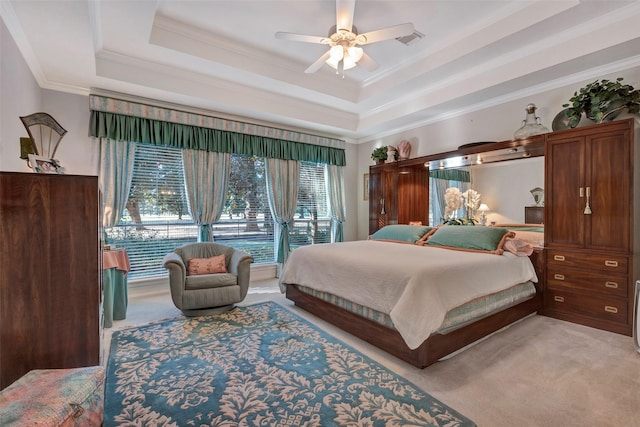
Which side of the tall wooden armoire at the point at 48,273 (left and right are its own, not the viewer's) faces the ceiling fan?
front

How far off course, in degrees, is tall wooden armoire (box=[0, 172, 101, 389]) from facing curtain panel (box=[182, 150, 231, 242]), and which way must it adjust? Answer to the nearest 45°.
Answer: approximately 45° to its left

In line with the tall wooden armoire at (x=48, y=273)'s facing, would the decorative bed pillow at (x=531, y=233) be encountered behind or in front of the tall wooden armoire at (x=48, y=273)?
in front

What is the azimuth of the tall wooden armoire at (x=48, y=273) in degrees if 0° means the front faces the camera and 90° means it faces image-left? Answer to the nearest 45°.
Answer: approximately 270°

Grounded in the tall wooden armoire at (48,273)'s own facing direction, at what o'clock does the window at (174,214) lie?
The window is roughly at 10 o'clock from the tall wooden armoire.

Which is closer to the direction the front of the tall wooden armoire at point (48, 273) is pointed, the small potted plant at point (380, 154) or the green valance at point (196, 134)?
the small potted plant

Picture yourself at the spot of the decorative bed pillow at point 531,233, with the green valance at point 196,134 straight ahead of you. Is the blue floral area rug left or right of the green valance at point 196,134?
left

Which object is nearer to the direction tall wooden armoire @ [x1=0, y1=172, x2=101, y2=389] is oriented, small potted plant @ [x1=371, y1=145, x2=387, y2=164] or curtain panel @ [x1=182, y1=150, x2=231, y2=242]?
the small potted plant

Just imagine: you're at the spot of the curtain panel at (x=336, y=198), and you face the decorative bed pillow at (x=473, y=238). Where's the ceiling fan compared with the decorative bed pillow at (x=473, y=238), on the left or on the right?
right
